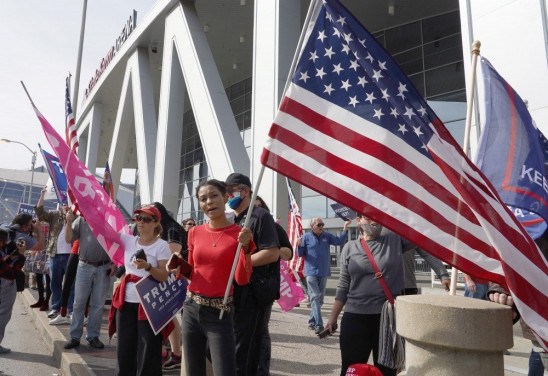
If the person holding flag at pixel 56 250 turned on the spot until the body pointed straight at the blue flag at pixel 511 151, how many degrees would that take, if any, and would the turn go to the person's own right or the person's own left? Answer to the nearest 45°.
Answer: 0° — they already face it

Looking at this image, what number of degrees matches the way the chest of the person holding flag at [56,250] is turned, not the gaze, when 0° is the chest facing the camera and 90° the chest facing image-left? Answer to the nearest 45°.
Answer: approximately 315°

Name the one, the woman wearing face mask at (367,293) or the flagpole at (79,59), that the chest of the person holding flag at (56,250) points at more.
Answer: the woman wearing face mask
